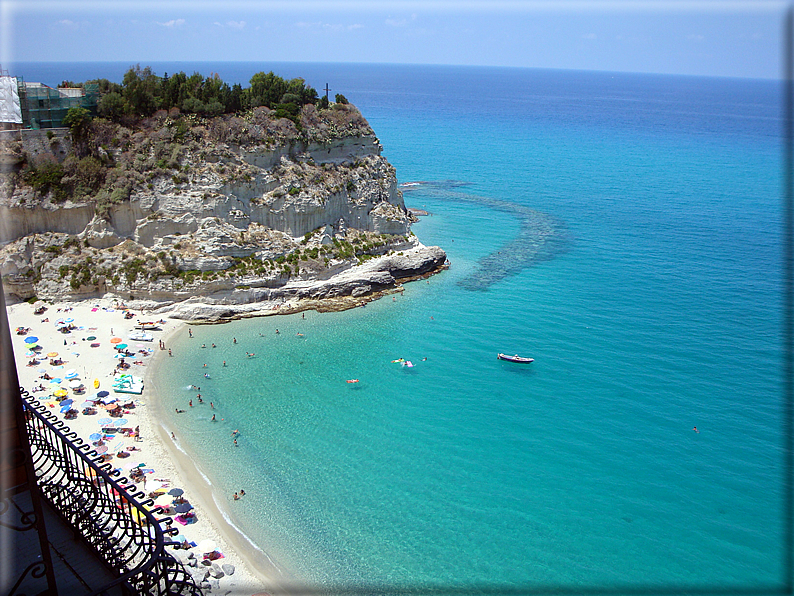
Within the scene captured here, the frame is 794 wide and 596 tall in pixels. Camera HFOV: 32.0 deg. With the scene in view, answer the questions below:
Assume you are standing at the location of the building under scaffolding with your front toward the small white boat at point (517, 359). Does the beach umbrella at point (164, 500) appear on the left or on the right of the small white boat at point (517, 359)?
right

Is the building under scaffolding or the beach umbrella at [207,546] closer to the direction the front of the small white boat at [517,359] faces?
the building under scaffolding

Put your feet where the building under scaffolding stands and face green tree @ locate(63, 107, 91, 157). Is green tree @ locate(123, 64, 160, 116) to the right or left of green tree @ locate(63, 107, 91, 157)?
left

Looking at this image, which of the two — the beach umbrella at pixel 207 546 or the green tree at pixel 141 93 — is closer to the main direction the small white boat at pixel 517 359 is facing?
the green tree
